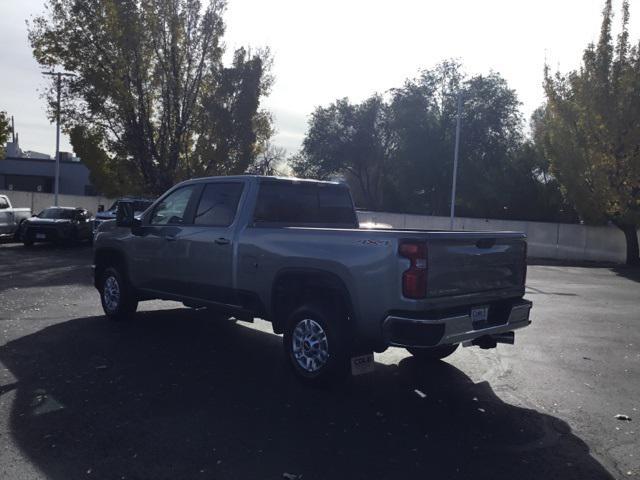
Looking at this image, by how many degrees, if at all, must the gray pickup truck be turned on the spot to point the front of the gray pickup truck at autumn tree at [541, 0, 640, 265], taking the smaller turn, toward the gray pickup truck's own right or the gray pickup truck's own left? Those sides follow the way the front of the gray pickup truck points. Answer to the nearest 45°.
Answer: approximately 90° to the gray pickup truck's own right

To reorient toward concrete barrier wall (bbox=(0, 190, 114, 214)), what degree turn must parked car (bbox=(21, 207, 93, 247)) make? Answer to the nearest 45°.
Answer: approximately 135° to its right

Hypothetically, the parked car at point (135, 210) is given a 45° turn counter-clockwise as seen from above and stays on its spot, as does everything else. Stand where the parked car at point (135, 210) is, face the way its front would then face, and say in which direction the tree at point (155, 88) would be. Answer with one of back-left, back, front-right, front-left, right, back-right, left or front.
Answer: back

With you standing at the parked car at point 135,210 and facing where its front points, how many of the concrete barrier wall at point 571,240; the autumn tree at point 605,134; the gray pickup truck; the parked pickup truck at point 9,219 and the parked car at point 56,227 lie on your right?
2

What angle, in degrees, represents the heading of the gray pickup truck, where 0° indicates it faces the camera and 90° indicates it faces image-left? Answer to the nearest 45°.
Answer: approximately 135°

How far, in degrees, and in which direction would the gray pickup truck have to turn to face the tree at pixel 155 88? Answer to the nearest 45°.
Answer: approximately 45° to its right

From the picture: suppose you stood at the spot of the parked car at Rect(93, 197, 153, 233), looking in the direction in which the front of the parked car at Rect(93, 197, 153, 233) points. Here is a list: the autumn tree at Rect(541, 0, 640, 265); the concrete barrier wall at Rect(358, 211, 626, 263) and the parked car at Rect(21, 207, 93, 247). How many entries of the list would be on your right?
1

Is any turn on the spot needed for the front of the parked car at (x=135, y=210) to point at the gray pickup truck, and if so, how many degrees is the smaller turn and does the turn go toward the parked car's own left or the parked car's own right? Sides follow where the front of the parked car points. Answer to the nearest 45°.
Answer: approximately 45° to the parked car's own left

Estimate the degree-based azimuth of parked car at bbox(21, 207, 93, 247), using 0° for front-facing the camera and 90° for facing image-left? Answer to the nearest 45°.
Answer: approximately 45°

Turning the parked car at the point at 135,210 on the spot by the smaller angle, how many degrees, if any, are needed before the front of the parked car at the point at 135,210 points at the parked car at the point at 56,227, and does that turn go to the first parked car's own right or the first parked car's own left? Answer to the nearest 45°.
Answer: approximately 90° to the first parked car's own right
